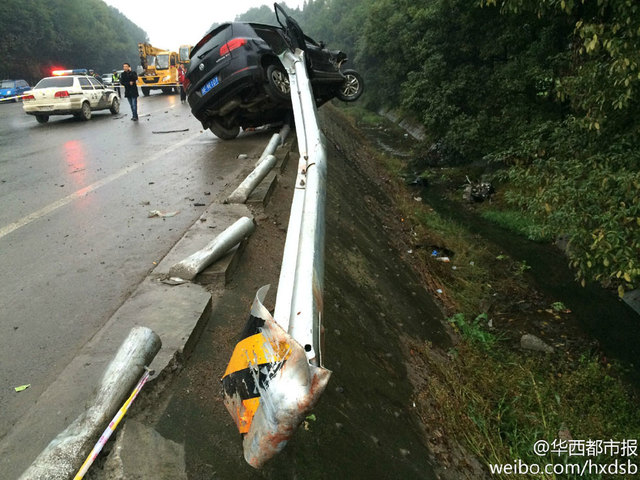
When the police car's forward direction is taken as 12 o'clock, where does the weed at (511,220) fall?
The weed is roughly at 3 o'clock from the police car.

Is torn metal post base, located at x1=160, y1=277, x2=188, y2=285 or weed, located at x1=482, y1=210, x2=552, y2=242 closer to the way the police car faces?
the weed

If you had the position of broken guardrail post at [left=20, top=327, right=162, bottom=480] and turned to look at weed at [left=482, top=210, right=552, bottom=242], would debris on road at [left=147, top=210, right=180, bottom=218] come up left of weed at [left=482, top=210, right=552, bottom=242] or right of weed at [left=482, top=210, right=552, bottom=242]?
left

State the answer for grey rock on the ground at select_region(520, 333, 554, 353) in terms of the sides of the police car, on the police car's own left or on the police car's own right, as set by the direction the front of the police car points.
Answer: on the police car's own right

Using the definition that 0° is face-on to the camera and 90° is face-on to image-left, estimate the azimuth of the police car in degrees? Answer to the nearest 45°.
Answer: approximately 225°

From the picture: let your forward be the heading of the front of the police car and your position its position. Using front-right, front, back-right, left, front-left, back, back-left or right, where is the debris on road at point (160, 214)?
back-right

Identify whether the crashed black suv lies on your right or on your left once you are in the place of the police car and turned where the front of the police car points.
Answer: on your right

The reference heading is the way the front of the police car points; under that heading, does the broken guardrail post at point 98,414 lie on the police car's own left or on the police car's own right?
on the police car's own right

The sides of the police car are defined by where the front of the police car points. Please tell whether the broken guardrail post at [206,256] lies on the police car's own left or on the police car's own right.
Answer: on the police car's own right
